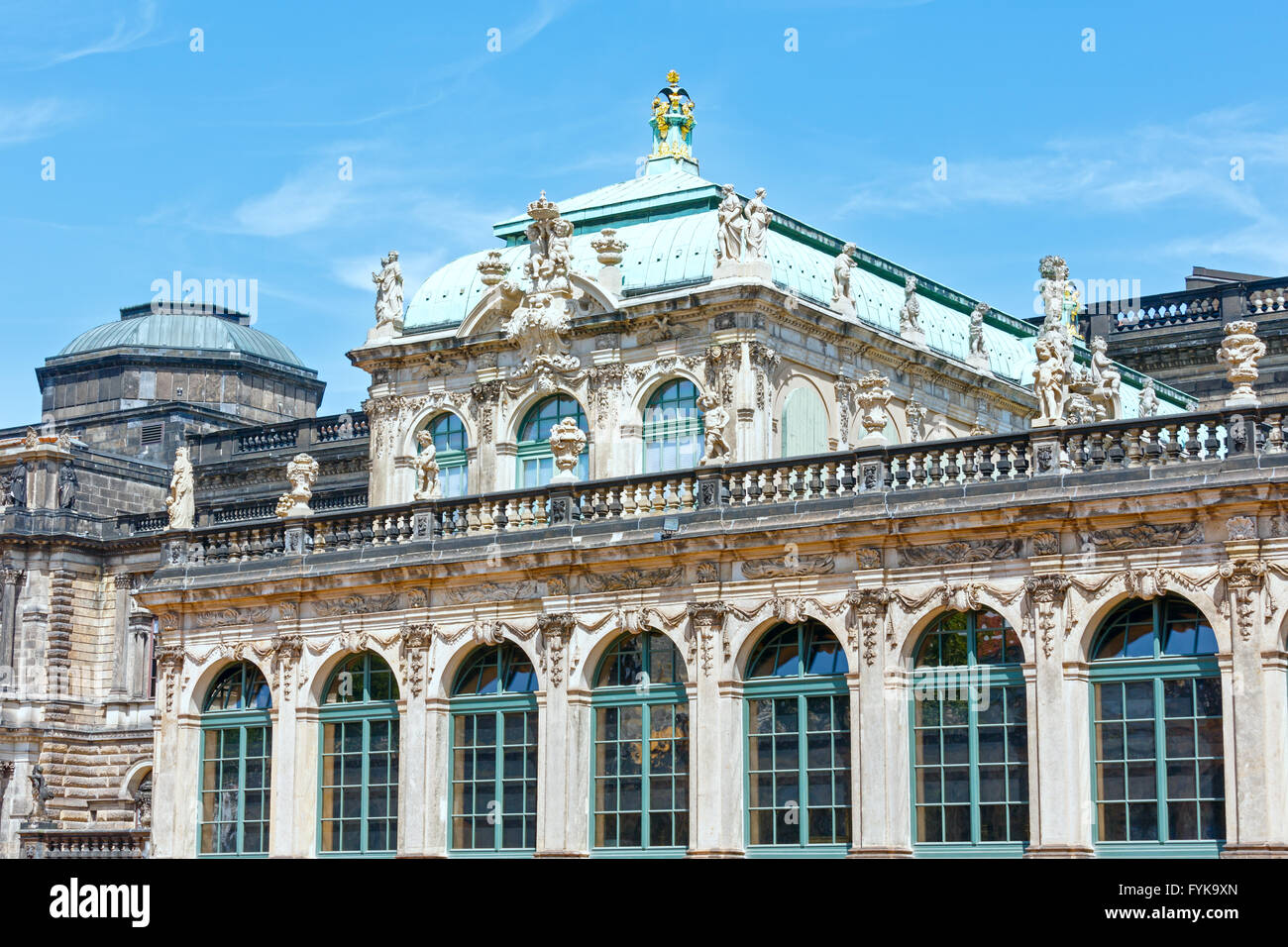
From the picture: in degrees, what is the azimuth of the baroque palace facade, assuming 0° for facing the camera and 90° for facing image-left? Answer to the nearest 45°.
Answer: approximately 45°
